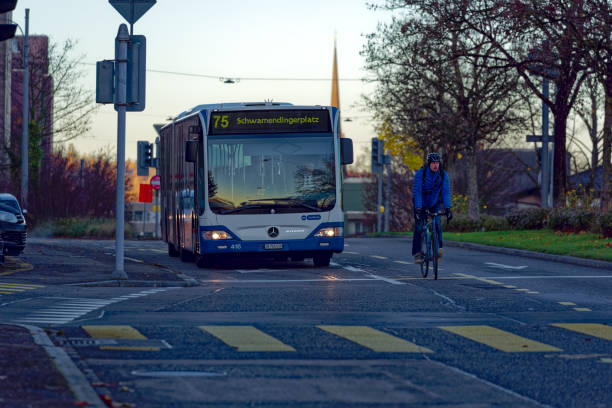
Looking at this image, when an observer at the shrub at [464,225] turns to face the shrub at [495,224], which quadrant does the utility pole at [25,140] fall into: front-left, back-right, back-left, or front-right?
back-right

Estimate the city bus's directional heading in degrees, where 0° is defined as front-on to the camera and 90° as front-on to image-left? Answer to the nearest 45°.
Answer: approximately 0°

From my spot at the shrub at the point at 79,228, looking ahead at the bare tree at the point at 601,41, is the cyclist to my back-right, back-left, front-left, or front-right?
front-right

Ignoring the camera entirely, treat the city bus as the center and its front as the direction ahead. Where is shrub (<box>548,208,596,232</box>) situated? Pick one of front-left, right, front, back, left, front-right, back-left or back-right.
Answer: back-left

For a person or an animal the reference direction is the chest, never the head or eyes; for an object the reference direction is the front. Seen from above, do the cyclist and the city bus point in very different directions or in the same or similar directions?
same or similar directions

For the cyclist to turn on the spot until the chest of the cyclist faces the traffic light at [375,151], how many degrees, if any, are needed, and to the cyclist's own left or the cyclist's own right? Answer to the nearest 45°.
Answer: approximately 180°

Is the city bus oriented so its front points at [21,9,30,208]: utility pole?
no

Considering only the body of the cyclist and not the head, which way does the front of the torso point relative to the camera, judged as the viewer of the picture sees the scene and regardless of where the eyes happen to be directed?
toward the camera

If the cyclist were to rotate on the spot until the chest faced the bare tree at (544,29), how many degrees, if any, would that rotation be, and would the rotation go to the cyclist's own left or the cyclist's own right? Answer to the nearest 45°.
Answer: approximately 180°
